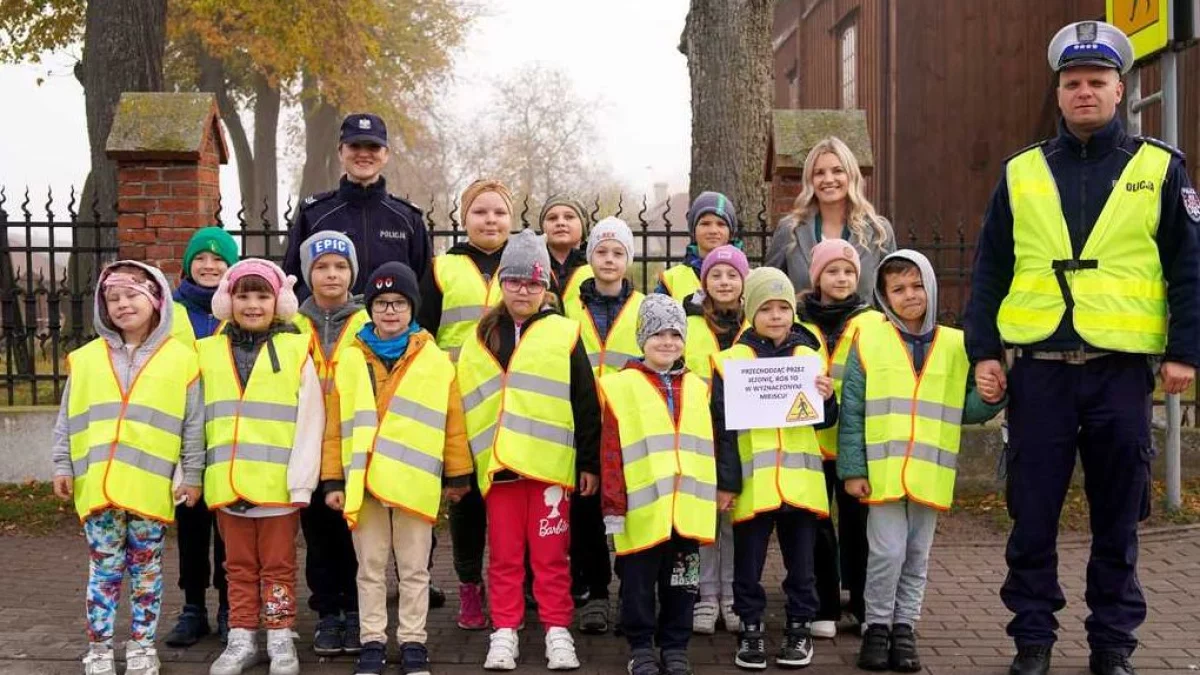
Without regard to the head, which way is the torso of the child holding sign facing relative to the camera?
toward the camera

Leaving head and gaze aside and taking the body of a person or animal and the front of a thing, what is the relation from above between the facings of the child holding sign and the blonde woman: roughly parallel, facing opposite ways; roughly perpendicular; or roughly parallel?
roughly parallel

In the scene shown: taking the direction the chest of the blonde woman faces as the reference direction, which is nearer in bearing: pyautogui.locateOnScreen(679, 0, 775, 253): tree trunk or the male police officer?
the male police officer

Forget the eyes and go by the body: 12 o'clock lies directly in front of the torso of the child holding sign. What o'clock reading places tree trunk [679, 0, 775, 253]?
The tree trunk is roughly at 6 o'clock from the child holding sign.

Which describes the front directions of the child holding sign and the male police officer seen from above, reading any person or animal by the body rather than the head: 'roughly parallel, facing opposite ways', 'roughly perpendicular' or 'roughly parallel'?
roughly parallel

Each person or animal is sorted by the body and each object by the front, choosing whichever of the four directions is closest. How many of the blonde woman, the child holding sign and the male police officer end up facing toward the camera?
3

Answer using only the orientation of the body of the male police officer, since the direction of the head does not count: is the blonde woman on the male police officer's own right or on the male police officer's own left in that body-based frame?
on the male police officer's own right

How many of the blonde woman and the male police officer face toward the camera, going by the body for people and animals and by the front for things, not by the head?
2

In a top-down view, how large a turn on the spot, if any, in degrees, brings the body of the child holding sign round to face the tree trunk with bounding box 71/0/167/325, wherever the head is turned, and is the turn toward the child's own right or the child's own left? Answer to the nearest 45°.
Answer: approximately 135° to the child's own right

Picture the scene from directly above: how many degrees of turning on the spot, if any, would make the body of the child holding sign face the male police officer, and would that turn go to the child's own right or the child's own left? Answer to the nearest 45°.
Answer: approximately 90° to the child's own left
